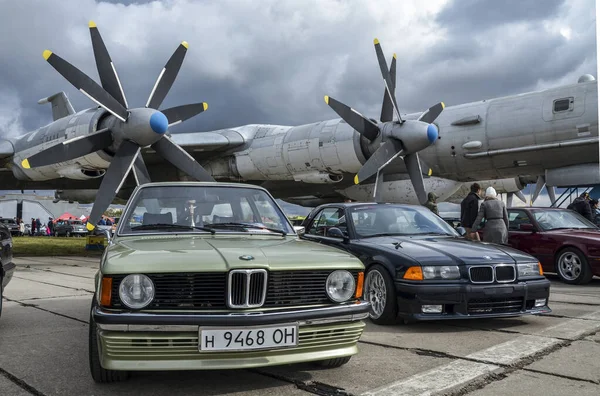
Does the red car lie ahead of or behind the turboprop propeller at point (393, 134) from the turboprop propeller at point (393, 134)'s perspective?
ahead

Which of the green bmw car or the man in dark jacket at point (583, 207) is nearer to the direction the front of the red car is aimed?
the green bmw car

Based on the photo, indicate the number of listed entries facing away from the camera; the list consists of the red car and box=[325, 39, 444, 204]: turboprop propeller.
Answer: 0

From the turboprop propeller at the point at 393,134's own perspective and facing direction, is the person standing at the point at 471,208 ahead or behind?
ahead

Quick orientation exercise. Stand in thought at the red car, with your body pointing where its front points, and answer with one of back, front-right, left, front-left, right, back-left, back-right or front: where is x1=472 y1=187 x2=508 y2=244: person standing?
right
